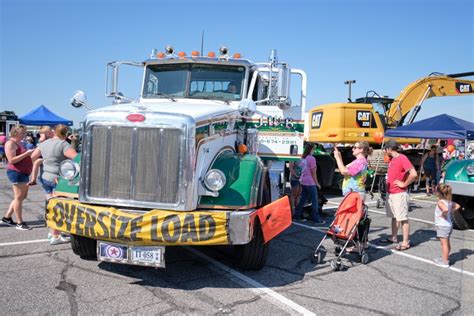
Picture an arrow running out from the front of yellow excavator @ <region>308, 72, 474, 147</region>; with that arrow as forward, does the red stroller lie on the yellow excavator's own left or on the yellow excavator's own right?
on the yellow excavator's own right

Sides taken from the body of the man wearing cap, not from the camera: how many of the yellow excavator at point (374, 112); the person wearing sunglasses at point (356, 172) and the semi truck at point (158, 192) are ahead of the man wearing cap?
2

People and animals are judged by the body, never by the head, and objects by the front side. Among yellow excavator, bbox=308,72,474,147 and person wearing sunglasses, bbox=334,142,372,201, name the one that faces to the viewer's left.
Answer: the person wearing sunglasses

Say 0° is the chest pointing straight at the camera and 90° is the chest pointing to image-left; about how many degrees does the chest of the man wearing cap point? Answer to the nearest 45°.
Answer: approximately 45°

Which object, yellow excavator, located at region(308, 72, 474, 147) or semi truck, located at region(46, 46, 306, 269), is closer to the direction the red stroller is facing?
the semi truck

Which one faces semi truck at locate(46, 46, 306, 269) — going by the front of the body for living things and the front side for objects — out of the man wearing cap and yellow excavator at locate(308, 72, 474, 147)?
the man wearing cap

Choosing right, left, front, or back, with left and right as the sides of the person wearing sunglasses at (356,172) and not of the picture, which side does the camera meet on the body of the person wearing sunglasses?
left

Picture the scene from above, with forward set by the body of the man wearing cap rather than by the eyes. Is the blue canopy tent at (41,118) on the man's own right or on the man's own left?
on the man's own right

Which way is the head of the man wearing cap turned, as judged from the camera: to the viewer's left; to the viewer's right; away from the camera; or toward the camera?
to the viewer's left

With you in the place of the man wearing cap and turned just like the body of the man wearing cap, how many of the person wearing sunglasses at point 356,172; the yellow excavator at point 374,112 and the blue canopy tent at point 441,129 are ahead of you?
1

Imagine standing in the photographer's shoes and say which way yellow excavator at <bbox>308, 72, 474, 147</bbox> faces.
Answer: facing away from the viewer and to the right of the viewer

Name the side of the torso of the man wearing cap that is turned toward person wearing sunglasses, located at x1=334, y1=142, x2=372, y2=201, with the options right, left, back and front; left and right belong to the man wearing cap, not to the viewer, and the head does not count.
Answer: front
